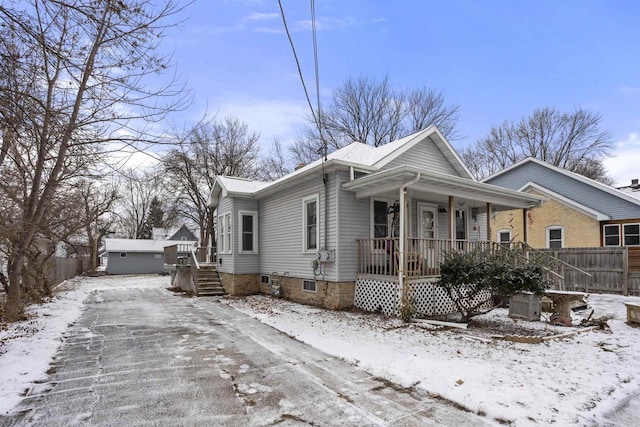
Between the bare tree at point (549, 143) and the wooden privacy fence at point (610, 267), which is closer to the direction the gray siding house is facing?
the wooden privacy fence

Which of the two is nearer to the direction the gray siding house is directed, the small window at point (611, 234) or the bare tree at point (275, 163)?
the small window

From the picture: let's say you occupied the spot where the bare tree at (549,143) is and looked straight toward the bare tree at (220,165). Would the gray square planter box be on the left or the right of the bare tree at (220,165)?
left

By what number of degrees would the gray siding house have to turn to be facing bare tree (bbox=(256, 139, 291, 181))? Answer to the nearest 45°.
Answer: approximately 135° to its left

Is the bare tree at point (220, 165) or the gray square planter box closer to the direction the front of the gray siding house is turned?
the gray square planter box

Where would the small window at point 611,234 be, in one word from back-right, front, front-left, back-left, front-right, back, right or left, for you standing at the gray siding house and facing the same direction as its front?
left

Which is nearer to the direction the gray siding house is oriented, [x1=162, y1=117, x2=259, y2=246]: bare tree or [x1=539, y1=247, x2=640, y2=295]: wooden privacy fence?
the wooden privacy fence

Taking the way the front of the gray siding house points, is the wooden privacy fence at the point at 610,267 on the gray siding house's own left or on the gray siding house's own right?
on the gray siding house's own left

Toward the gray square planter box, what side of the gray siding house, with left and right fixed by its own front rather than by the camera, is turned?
front

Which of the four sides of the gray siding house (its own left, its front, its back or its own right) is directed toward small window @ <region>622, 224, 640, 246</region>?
left

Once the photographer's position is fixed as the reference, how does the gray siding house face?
facing the viewer and to the right of the viewer
